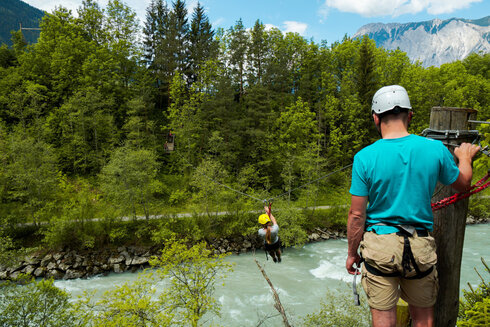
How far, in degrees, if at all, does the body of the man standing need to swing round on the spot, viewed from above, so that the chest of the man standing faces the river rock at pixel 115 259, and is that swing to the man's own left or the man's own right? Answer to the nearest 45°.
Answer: approximately 45° to the man's own left

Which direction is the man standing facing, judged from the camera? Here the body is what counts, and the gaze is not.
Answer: away from the camera

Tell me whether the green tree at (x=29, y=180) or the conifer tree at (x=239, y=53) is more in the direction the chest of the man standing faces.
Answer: the conifer tree

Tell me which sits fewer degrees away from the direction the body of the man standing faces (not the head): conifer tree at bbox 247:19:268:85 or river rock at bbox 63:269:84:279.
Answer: the conifer tree

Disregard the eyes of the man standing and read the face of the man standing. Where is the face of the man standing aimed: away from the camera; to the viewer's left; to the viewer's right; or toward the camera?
away from the camera

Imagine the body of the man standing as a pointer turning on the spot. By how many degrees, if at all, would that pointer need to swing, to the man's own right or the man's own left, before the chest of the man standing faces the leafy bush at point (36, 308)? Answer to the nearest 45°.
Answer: approximately 90° to the man's own left

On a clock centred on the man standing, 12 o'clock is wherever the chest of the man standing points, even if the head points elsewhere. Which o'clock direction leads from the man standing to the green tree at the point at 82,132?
The green tree is roughly at 10 o'clock from the man standing.

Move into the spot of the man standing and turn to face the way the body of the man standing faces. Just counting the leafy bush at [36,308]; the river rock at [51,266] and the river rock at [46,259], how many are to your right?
0

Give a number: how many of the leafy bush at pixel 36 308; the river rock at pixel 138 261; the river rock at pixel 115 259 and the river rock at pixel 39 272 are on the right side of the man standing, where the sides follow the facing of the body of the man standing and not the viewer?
0

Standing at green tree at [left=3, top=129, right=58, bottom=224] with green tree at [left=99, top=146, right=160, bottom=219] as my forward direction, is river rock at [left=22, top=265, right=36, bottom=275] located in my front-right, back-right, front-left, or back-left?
front-right

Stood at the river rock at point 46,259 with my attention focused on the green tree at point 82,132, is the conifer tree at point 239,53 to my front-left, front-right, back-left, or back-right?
front-right

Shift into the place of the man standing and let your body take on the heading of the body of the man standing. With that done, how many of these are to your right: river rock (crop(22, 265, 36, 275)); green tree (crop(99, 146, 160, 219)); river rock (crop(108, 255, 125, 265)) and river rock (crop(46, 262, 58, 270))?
0

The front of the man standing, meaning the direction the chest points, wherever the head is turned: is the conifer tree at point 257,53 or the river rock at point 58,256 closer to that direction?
the conifer tree

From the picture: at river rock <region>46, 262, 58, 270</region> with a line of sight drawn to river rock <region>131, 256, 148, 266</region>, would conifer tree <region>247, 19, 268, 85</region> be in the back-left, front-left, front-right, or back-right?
front-left

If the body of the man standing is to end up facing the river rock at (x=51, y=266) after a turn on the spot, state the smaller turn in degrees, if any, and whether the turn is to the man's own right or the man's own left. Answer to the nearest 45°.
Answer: approximately 90° to the man's own left

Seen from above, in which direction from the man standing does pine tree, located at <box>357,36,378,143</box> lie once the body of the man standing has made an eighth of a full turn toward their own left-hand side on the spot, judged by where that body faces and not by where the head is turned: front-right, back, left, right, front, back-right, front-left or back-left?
front-right

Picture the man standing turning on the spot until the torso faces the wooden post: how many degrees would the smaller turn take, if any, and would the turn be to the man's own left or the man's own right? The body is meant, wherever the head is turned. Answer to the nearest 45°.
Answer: approximately 45° to the man's own right

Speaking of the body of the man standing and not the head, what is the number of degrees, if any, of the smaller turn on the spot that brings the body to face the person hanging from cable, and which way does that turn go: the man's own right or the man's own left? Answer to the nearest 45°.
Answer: approximately 45° to the man's own left
